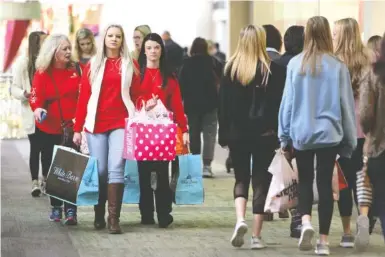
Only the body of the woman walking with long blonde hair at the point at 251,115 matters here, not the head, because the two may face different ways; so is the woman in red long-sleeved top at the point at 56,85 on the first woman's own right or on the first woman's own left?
on the first woman's own left

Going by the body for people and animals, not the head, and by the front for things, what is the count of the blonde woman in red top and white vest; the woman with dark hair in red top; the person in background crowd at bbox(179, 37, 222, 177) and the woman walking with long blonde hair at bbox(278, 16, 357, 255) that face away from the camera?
2

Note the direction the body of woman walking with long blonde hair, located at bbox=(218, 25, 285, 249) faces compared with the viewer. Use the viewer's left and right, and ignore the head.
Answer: facing away from the viewer

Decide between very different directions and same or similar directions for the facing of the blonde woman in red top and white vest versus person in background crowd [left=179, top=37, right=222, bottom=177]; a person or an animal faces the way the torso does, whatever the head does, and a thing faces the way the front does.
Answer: very different directions

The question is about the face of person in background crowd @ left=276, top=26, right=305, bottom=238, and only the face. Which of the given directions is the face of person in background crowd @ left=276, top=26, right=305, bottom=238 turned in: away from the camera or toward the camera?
away from the camera

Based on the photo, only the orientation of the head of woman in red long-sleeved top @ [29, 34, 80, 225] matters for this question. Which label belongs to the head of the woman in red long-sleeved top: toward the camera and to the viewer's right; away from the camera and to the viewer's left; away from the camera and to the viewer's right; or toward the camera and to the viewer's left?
toward the camera and to the viewer's right

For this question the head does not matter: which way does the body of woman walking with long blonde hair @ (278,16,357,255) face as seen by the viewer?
away from the camera

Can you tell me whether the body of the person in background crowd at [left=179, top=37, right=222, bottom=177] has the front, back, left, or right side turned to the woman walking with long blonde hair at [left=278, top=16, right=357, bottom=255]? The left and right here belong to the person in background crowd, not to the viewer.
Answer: back

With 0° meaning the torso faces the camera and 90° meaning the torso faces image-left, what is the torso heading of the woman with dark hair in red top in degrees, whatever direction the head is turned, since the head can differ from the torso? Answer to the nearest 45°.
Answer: approximately 0°

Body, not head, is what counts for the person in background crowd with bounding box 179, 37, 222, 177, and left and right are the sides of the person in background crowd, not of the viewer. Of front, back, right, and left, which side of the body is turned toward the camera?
back
